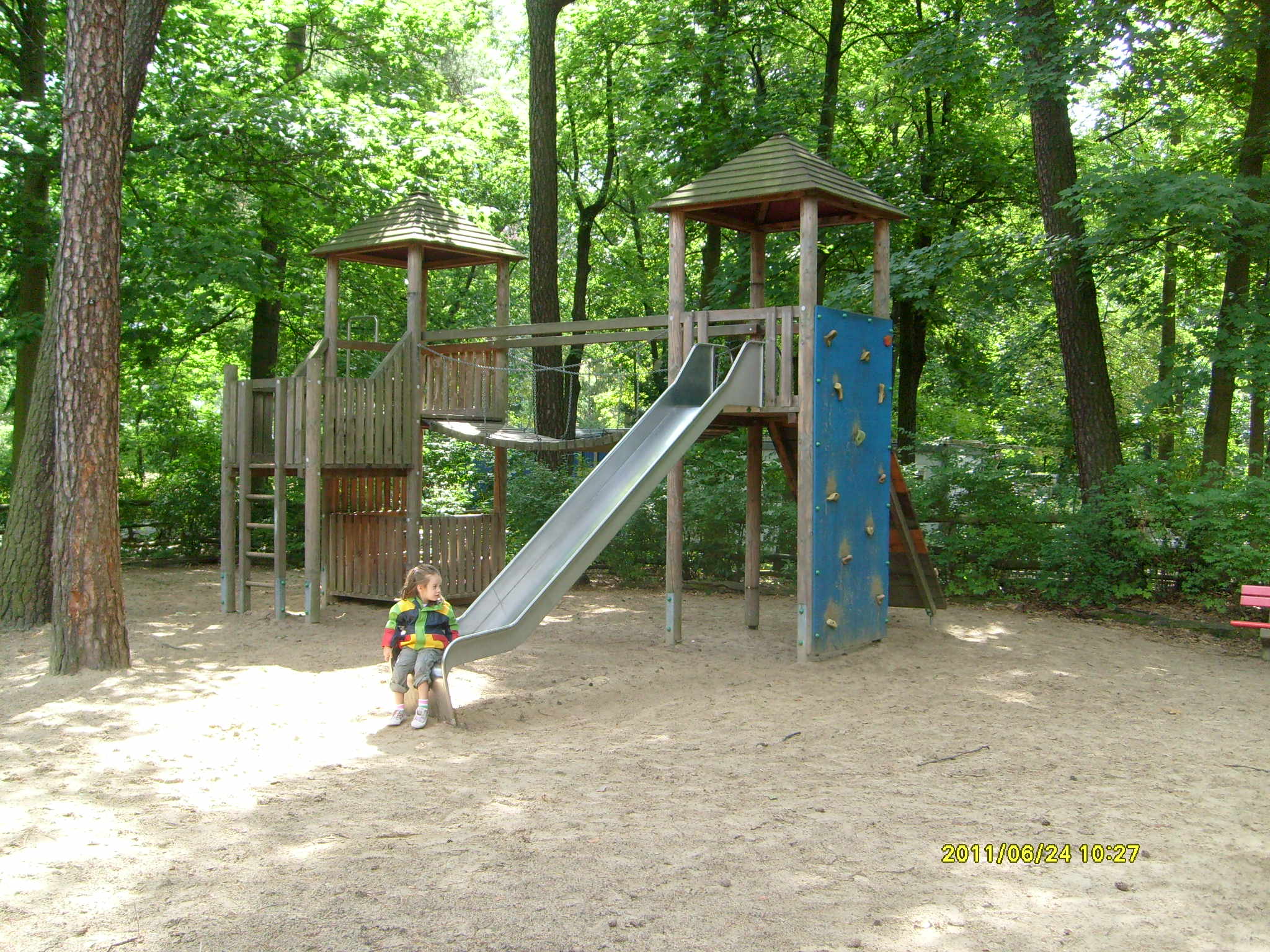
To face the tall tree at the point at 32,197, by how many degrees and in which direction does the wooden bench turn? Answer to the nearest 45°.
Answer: approximately 45° to its right

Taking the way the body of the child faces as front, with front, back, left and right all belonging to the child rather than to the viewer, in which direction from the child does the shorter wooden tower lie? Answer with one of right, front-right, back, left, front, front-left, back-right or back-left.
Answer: back

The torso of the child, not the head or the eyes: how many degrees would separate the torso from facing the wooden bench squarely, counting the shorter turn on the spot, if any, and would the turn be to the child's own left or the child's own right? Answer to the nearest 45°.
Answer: approximately 90° to the child's own left

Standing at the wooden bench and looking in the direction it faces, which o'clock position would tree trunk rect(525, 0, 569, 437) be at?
The tree trunk is roughly at 2 o'clock from the wooden bench.

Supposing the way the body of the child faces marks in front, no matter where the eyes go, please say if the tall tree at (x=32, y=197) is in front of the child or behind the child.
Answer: behind

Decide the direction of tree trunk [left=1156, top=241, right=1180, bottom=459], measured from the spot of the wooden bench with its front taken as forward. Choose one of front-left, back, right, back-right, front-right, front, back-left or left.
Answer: back-right

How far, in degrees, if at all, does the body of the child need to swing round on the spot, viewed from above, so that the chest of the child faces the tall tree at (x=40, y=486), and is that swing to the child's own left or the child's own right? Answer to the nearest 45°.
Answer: approximately 135° to the child's own right

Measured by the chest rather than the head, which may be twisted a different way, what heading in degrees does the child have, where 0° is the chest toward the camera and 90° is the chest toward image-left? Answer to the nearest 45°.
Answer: approximately 0°

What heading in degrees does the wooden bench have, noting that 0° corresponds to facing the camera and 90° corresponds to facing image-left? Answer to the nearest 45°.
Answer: approximately 45°

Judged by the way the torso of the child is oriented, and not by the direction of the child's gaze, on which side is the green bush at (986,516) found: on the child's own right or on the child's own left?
on the child's own left

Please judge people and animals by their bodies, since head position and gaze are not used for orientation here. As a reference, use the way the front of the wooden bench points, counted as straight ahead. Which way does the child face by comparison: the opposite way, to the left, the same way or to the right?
to the left
